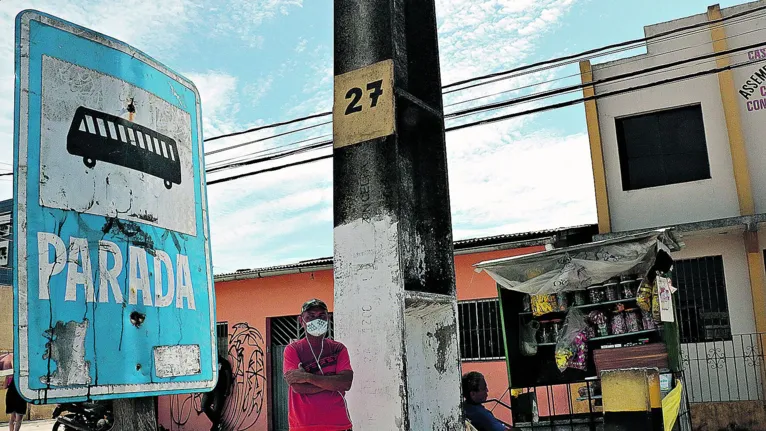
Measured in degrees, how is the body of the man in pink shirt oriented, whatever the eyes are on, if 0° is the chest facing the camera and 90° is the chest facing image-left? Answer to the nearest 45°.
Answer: approximately 0°

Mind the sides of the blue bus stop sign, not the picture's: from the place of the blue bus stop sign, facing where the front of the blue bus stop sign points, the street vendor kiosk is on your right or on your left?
on your left

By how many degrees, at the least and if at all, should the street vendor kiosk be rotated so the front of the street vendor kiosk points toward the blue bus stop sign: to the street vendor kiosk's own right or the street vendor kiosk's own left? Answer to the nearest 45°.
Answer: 0° — it already faces it

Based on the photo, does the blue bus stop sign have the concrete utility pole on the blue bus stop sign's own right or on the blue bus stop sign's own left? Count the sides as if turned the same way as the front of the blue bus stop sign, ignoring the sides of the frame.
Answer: on the blue bus stop sign's own left

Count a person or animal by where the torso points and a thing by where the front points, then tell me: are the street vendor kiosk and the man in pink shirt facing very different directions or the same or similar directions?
same or similar directions

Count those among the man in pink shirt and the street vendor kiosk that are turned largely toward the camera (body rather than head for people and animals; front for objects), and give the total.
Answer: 2

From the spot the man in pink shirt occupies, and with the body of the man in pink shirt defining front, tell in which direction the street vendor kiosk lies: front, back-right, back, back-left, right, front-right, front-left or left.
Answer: back-left

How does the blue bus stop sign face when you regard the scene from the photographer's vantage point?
facing the viewer and to the right of the viewer

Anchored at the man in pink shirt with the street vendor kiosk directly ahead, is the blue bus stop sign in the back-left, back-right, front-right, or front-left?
back-right
